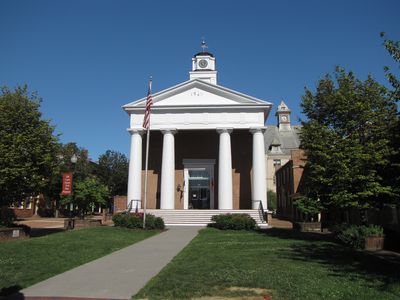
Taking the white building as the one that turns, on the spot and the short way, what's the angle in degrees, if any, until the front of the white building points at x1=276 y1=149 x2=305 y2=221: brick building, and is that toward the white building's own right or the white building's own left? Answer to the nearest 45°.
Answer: approximately 135° to the white building's own left

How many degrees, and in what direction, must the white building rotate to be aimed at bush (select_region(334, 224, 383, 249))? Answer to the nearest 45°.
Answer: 0° — it already faces it

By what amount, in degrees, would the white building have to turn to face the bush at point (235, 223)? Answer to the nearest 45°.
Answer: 0° — it already faces it

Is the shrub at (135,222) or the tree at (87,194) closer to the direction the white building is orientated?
the shrub

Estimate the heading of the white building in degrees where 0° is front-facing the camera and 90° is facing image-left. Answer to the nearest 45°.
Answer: approximately 0°

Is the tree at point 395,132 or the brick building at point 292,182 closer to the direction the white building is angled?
the tree

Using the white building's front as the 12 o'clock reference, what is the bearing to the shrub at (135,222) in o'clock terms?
The shrub is roughly at 1 o'clock from the white building.

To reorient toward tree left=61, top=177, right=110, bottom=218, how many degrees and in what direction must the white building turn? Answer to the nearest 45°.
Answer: approximately 45° to its right
